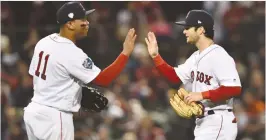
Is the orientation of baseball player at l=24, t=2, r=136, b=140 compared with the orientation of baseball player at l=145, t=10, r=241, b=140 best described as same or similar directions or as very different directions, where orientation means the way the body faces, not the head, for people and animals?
very different directions

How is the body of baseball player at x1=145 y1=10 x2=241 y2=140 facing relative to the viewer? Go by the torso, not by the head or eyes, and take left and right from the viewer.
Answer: facing the viewer and to the left of the viewer

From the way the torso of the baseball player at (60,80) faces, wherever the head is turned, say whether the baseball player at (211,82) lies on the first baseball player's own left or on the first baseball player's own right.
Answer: on the first baseball player's own right

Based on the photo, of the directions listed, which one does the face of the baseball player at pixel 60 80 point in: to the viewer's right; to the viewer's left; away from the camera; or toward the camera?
to the viewer's right

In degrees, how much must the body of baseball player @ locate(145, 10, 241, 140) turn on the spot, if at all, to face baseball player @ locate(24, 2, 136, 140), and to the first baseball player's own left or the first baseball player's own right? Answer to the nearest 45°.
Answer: approximately 45° to the first baseball player's own right

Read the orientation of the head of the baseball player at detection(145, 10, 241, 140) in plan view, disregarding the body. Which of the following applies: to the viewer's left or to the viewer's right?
to the viewer's left
